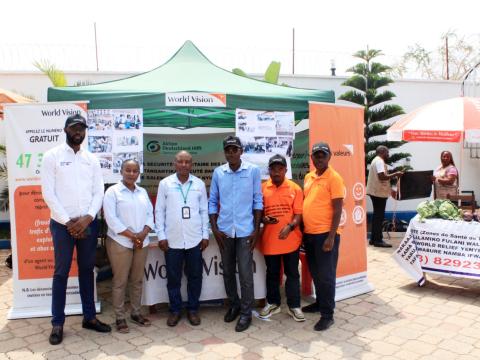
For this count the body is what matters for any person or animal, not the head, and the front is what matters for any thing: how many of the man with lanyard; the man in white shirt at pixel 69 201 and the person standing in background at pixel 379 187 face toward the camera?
2

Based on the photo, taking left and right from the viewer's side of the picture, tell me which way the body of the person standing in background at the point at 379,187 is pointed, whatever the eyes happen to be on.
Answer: facing to the right of the viewer

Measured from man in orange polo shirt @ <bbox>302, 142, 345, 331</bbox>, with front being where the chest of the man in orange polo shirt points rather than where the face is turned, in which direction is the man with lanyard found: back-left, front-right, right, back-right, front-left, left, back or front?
front-right

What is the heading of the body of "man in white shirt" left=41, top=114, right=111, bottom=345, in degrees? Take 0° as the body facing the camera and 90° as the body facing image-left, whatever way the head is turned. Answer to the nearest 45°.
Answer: approximately 0°

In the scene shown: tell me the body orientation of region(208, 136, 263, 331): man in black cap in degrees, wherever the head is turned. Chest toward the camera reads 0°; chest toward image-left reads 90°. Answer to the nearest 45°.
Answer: approximately 0°

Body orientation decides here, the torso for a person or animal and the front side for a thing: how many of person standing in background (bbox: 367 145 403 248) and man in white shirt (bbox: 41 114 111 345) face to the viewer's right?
1

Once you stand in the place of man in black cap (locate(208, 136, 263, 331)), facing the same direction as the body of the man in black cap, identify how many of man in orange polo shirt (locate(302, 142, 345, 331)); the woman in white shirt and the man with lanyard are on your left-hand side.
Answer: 1

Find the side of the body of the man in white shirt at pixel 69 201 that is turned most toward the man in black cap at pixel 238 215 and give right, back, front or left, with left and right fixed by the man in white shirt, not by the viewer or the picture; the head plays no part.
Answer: left
